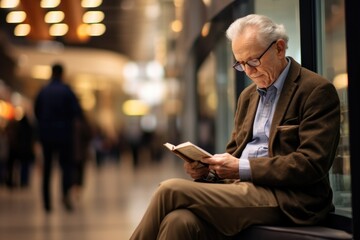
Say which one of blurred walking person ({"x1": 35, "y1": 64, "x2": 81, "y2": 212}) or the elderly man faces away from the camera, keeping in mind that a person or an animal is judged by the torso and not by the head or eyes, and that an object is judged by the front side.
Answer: the blurred walking person

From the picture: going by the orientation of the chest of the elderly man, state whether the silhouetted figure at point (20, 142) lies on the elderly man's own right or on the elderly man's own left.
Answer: on the elderly man's own right

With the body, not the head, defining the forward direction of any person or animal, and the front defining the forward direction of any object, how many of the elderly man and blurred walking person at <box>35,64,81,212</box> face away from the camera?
1

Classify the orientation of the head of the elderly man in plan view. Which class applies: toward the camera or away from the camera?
toward the camera

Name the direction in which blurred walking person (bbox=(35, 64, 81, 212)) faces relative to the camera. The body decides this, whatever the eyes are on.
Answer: away from the camera

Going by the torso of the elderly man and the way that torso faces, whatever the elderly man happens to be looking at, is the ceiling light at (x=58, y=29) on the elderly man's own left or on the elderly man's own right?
on the elderly man's own right
